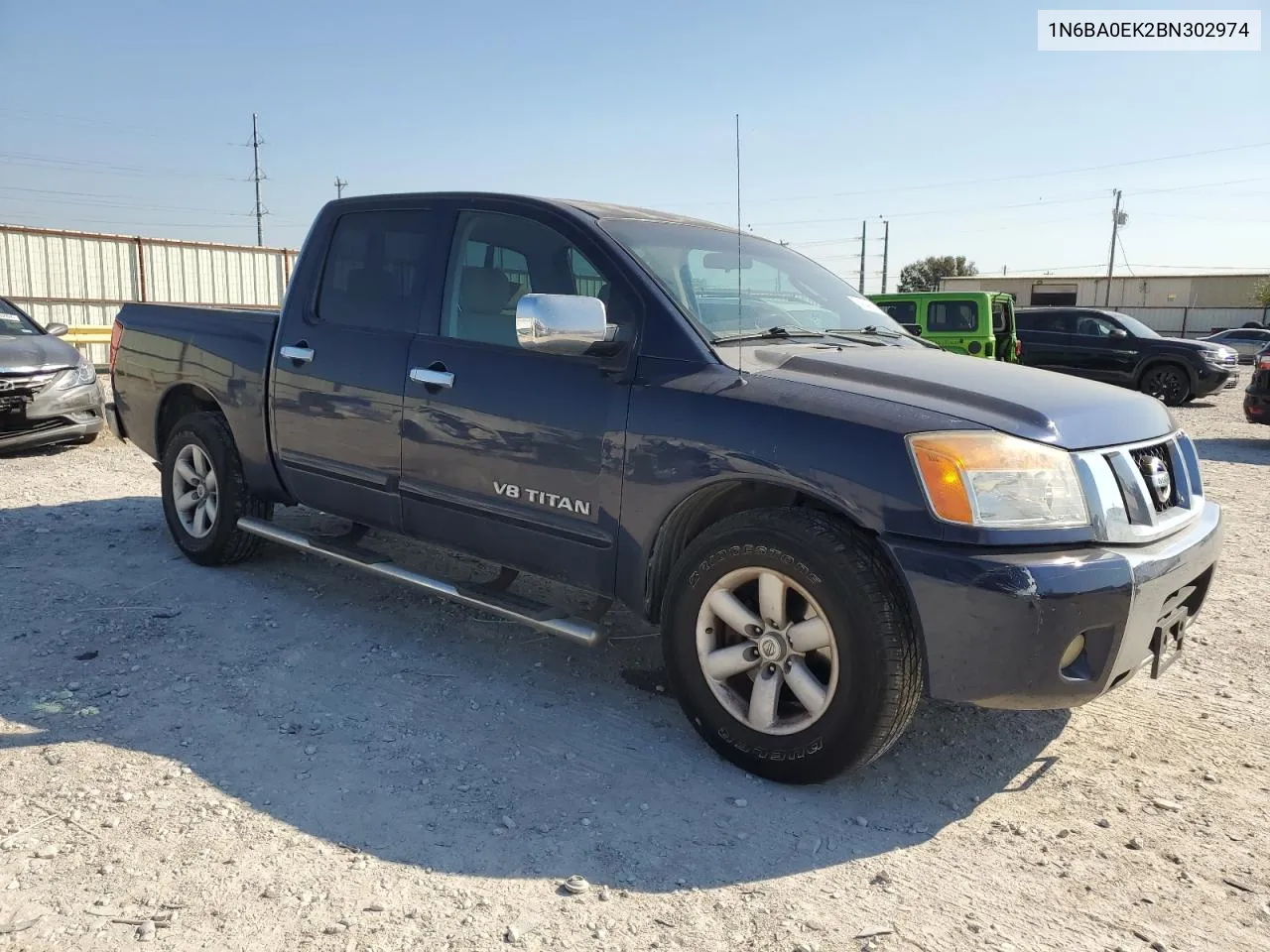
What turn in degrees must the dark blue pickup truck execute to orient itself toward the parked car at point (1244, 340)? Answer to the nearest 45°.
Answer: approximately 90° to its left

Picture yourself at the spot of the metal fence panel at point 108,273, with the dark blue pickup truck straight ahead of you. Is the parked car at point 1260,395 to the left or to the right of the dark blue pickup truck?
left

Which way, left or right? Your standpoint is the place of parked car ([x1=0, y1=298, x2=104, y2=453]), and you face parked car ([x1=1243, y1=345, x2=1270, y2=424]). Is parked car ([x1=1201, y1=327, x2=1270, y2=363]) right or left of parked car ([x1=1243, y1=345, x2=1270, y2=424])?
left

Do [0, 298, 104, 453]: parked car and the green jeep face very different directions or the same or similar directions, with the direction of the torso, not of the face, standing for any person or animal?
very different directions

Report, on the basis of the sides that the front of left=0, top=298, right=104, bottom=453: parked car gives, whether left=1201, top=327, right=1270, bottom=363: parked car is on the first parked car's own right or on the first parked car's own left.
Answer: on the first parked car's own left

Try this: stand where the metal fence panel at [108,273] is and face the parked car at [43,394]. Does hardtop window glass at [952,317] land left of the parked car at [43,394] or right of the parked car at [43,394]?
left

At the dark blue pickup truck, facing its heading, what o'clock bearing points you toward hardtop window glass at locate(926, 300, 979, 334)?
The hardtop window glass is roughly at 8 o'clock from the dark blue pickup truck.

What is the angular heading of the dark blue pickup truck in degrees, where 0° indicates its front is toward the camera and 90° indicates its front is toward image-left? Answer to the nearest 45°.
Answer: approximately 315°
